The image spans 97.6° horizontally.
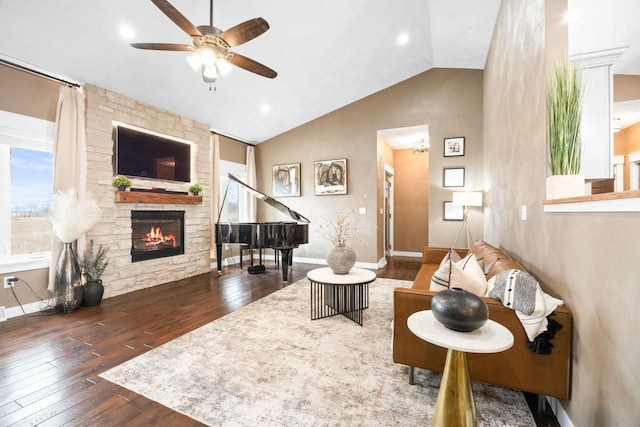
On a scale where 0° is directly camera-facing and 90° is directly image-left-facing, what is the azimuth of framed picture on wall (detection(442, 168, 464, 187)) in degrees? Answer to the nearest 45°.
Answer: approximately 0°

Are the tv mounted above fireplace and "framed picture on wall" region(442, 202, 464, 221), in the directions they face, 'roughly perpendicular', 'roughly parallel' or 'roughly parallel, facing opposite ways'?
roughly perpendicular

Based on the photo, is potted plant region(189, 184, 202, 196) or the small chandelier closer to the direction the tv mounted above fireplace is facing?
the small chandelier

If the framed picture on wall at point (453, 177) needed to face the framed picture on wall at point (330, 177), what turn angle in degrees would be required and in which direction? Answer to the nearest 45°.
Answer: approximately 90° to its right

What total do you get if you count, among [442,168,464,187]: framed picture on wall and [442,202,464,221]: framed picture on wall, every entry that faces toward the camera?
2

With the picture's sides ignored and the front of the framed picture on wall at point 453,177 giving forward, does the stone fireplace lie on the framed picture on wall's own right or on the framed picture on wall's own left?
on the framed picture on wall's own right

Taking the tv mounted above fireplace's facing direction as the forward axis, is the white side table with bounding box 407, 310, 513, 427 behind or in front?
in front

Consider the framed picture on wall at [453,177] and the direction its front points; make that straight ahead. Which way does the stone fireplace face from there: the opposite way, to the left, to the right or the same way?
to the left

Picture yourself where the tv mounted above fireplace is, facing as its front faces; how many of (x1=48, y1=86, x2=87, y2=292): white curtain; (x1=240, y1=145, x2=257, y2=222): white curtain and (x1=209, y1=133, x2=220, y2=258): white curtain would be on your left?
2

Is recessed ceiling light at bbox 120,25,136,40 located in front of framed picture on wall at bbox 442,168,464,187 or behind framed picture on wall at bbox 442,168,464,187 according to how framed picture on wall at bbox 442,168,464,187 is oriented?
in front

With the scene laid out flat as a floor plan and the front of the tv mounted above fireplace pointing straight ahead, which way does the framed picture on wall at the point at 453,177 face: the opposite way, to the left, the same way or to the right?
to the right

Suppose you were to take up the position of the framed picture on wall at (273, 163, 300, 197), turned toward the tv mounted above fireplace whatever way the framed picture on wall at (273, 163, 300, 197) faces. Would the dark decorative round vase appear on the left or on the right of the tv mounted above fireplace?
left
